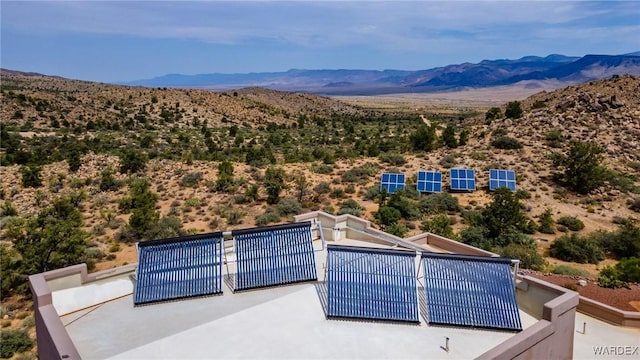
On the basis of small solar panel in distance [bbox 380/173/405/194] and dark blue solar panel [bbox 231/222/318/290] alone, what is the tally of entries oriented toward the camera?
2

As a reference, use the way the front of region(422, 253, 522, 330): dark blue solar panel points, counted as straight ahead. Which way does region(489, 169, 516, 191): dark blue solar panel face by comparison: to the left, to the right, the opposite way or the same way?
the same way

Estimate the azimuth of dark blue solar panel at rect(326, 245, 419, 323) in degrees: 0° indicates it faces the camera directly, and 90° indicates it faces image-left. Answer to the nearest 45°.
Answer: approximately 0°

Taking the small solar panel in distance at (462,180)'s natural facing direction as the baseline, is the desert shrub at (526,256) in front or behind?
in front

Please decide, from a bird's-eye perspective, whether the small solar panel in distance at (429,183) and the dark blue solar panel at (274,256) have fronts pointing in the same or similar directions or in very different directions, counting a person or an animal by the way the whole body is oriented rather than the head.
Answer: same or similar directions

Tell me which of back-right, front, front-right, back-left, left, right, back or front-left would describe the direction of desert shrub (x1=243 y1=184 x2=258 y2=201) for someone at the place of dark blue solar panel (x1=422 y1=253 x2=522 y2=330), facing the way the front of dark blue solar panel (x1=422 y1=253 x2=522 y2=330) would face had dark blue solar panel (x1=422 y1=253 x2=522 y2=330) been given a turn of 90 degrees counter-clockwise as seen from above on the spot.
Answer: back-left

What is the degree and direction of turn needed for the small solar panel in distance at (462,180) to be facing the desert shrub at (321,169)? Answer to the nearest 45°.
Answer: approximately 90° to its right

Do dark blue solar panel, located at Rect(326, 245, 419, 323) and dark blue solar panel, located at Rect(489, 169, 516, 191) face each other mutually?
no

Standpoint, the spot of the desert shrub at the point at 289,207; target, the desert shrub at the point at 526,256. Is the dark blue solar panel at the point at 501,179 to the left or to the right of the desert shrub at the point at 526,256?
left

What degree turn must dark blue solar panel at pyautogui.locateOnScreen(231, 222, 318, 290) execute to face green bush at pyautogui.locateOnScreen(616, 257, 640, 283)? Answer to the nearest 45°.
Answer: approximately 90° to its left

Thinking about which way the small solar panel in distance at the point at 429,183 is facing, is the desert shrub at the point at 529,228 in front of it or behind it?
in front

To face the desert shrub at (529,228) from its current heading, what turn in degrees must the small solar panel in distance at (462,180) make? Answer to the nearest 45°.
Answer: approximately 45° to its left

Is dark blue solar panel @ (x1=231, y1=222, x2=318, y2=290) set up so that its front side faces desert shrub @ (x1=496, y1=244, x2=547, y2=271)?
no

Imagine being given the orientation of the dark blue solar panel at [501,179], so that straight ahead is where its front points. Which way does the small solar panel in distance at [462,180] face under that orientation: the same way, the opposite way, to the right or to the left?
the same way

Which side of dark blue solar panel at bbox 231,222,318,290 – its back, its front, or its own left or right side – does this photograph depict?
front

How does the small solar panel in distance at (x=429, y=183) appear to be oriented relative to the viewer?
toward the camera

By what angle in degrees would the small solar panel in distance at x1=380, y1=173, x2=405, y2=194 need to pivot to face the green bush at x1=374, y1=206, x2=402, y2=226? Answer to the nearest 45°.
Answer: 0° — it already faces it

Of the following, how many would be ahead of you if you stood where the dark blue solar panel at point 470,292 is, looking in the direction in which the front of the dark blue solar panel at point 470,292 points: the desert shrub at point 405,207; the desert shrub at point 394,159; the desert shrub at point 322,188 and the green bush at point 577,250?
0

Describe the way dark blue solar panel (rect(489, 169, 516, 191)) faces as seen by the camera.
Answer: facing the viewer

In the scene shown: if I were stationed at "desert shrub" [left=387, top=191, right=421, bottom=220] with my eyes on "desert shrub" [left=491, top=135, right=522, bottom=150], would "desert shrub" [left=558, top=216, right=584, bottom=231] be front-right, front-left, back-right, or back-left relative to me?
front-right

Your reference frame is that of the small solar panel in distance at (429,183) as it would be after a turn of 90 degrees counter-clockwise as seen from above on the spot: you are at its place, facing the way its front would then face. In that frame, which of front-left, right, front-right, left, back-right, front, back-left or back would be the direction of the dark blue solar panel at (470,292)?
right
